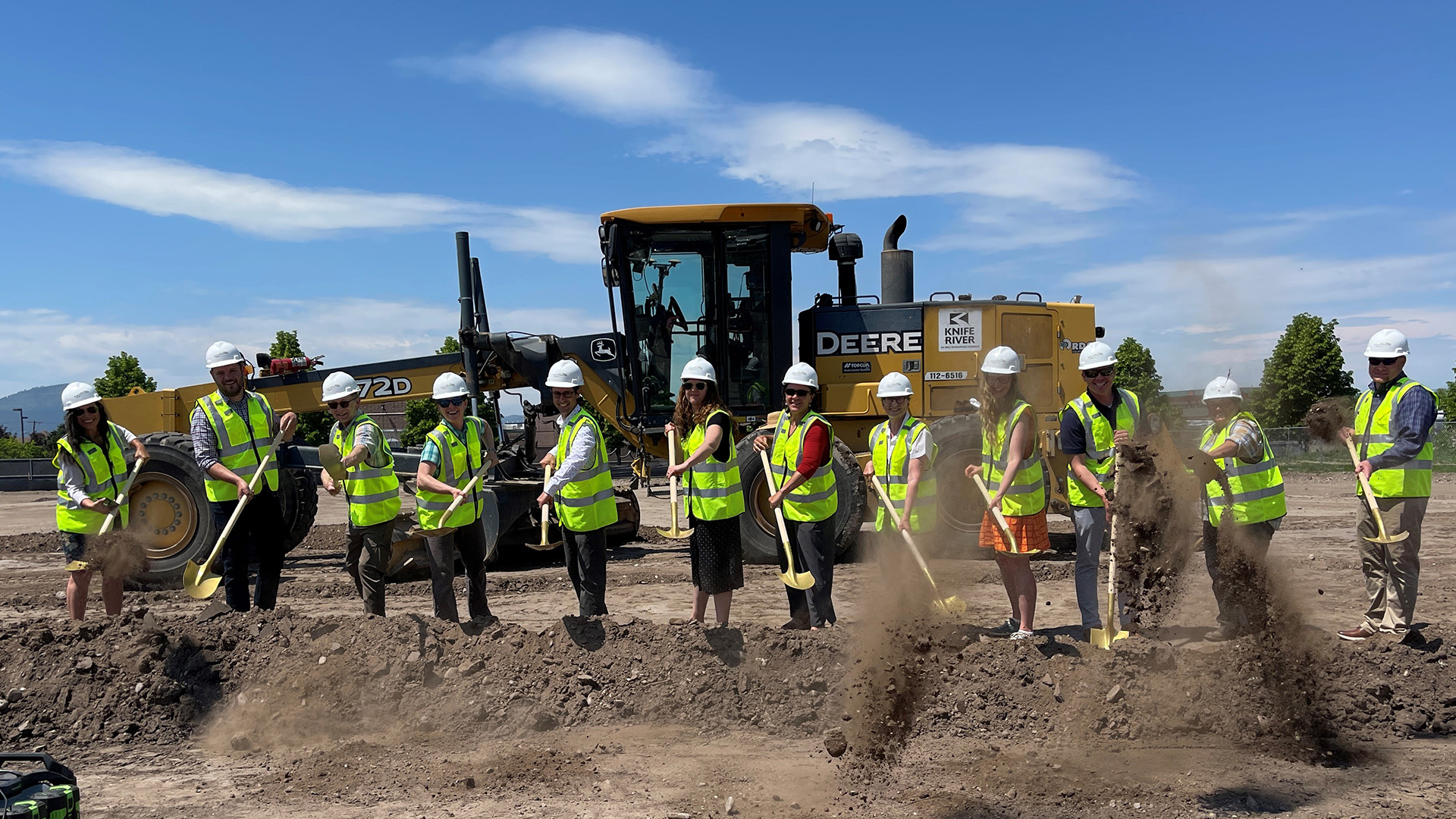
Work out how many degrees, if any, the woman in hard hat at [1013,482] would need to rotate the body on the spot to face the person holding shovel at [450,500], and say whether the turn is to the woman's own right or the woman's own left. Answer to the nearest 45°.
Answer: approximately 45° to the woman's own right

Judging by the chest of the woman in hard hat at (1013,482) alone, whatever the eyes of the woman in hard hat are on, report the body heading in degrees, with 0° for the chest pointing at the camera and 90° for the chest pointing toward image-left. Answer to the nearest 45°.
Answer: approximately 45°

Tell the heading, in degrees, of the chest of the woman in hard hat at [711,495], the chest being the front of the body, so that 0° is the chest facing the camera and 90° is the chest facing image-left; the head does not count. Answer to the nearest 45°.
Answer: approximately 45°

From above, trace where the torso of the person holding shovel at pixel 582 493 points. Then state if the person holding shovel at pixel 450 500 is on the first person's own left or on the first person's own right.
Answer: on the first person's own right

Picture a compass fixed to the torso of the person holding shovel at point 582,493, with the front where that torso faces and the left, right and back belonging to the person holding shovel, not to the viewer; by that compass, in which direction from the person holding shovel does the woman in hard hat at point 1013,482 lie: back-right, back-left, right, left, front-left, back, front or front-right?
back-left

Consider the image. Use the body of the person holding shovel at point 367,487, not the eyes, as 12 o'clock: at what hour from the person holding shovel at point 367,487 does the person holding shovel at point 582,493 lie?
the person holding shovel at point 582,493 is roughly at 9 o'clock from the person holding shovel at point 367,487.

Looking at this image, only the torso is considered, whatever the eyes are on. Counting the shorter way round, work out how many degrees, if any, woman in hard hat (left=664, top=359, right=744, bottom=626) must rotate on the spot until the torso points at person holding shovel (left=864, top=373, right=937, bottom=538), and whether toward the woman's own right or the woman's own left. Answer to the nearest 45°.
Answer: approximately 135° to the woman's own left

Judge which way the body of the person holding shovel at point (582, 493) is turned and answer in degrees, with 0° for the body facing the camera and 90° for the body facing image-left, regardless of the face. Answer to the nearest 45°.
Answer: approximately 45°

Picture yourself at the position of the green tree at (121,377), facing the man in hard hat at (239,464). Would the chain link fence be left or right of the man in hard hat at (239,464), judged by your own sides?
left

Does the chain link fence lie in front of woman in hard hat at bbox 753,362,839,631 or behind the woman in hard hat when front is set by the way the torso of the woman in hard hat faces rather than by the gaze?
behind
